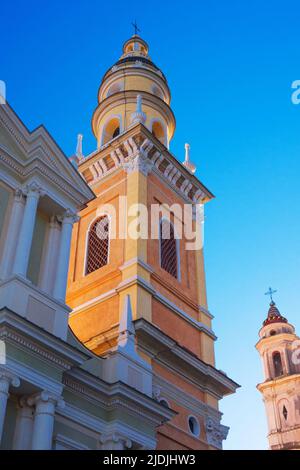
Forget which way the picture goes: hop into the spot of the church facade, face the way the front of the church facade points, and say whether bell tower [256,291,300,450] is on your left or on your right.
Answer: on your left
